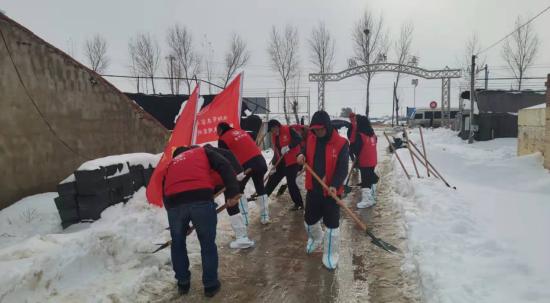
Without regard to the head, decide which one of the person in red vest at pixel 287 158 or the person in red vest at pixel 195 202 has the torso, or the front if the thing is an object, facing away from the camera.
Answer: the person in red vest at pixel 195 202

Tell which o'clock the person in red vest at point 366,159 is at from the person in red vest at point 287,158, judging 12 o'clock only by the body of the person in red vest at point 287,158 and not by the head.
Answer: the person in red vest at point 366,159 is roughly at 7 o'clock from the person in red vest at point 287,158.

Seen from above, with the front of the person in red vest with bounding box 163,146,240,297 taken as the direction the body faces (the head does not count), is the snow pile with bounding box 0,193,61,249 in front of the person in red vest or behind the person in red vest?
in front

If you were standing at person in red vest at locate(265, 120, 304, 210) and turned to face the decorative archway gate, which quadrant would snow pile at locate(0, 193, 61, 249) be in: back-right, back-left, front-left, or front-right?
back-left

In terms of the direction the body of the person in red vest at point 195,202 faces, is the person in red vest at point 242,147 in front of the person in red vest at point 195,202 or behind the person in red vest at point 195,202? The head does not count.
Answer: in front

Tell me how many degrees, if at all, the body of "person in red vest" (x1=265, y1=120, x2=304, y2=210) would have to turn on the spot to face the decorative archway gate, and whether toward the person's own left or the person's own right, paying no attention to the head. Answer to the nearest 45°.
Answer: approximately 135° to the person's own right

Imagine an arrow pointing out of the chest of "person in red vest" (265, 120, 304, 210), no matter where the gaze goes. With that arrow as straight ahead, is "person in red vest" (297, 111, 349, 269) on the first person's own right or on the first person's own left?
on the first person's own left

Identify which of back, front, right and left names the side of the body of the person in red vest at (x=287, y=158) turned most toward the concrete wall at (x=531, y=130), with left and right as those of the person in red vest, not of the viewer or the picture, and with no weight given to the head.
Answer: back

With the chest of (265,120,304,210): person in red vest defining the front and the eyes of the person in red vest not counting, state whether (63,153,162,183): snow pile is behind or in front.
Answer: in front

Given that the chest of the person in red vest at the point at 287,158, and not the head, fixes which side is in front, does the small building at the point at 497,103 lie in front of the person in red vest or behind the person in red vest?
behind

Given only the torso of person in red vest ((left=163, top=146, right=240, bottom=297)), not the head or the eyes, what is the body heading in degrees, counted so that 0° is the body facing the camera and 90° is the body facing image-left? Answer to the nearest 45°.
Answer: approximately 180°

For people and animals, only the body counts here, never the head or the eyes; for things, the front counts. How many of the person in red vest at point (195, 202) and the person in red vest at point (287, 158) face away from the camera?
1

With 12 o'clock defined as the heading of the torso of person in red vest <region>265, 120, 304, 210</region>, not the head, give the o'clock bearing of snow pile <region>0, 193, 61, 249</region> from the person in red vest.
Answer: The snow pile is roughly at 1 o'clock from the person in red vest.

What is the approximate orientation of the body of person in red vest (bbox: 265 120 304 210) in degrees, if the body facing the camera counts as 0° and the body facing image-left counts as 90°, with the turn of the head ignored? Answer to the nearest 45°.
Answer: approximately 45°
